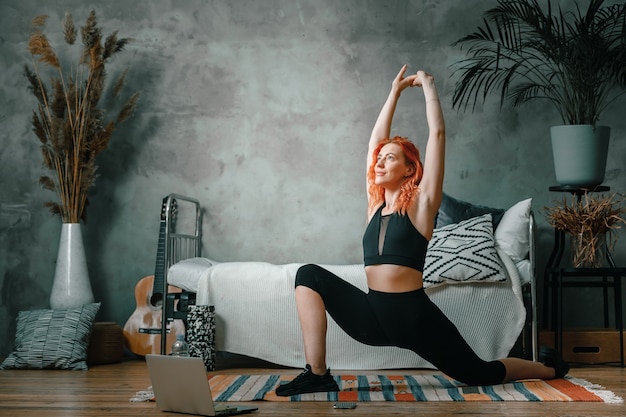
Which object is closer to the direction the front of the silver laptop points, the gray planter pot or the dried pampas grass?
the gray planter pot

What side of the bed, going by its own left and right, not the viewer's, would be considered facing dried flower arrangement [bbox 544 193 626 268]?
back

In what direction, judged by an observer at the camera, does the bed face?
facing to the left of the viewer

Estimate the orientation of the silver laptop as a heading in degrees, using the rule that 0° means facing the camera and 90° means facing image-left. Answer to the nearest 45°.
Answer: approximately 225°

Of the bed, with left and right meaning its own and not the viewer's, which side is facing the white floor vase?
front

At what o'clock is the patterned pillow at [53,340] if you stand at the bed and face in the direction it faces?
The patterned pillow is roughly at 12 o'clock from the bed.

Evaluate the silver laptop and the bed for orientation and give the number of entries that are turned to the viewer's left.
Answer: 1

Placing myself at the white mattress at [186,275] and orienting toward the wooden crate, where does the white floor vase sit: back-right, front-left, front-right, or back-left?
back-left

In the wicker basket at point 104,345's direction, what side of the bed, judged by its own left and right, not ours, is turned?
front

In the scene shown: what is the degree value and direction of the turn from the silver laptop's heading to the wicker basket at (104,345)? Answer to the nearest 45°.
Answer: approximately 45° to its left
